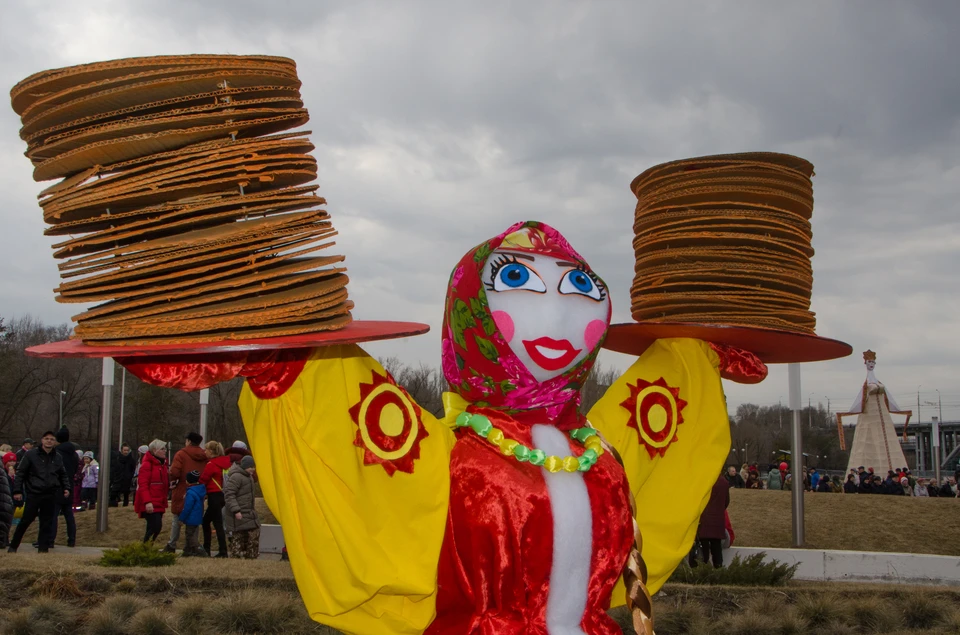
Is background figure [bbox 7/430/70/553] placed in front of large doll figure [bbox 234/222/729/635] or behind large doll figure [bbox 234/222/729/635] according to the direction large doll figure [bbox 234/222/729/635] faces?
behind

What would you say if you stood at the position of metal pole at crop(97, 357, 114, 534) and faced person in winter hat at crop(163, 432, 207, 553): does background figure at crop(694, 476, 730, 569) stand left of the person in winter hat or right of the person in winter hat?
left

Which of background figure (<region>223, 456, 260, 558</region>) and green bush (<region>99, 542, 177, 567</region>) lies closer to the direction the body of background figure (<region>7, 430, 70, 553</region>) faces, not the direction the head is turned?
the green bush

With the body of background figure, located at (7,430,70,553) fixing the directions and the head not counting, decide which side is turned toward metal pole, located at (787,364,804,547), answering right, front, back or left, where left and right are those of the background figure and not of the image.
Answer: left

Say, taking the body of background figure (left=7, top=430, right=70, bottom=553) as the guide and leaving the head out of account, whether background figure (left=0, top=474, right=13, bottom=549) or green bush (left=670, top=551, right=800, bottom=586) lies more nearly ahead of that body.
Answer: the green bush

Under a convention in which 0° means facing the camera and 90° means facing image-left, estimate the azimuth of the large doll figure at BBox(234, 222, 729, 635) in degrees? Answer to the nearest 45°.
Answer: approximately 315°

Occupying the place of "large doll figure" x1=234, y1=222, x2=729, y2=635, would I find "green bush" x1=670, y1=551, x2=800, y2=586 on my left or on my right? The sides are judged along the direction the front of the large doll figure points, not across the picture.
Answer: on my left

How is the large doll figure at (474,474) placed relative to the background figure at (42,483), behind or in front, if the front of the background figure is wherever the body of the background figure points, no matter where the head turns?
in front

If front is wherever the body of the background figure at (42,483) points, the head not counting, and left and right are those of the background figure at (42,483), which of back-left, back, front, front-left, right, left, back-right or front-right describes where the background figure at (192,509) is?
left

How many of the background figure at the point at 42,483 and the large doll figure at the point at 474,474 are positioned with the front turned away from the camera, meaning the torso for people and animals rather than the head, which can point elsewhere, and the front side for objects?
0

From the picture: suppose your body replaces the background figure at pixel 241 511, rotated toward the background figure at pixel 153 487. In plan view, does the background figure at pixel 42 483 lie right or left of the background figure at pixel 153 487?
left

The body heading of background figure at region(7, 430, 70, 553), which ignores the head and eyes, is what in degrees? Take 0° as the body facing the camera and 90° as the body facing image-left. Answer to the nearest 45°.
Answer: approximately 0°

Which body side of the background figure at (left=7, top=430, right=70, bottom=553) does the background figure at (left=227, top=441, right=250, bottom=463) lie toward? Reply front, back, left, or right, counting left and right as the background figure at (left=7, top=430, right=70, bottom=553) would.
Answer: left
